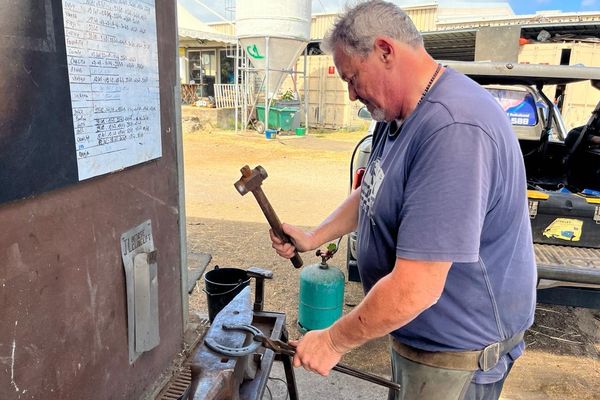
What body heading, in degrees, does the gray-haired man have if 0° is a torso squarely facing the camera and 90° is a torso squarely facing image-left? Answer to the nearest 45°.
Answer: approximately 90°

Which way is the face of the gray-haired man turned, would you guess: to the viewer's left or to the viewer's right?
to the viewer's left

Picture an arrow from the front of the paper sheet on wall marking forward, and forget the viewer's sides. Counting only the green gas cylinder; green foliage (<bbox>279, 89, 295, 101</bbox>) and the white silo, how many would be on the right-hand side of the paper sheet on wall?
0

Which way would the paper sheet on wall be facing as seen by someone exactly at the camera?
facing the viewer and to the right of the viewer

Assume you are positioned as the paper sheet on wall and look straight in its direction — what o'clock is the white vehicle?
The white vehicle is roughly at 10 o'clock from the paper sheet on wall.

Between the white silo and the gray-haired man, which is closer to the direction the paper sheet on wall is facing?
the gray-haired man

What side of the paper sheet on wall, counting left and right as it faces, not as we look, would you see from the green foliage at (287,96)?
left

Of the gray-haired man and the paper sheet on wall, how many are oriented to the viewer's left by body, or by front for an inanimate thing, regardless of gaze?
1

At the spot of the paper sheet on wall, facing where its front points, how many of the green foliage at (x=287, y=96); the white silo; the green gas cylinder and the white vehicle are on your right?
0

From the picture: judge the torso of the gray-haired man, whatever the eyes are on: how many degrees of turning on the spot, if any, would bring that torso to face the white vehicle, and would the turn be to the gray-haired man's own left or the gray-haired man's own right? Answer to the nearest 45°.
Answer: approximately 135° to the gray-haired man's own right

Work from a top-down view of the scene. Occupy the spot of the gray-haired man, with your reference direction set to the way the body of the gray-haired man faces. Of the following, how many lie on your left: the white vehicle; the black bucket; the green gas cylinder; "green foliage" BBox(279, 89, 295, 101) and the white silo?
0

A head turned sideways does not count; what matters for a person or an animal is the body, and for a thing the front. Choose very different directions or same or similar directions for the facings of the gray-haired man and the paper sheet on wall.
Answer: very different directions

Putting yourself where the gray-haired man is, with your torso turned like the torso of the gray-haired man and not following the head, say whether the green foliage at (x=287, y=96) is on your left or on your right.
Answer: on your right

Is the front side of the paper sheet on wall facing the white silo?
no

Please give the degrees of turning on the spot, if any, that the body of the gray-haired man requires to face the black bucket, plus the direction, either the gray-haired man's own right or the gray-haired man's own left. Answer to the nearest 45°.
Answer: approximately 45° to the gray-haired man's own right

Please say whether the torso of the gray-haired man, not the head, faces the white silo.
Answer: no
